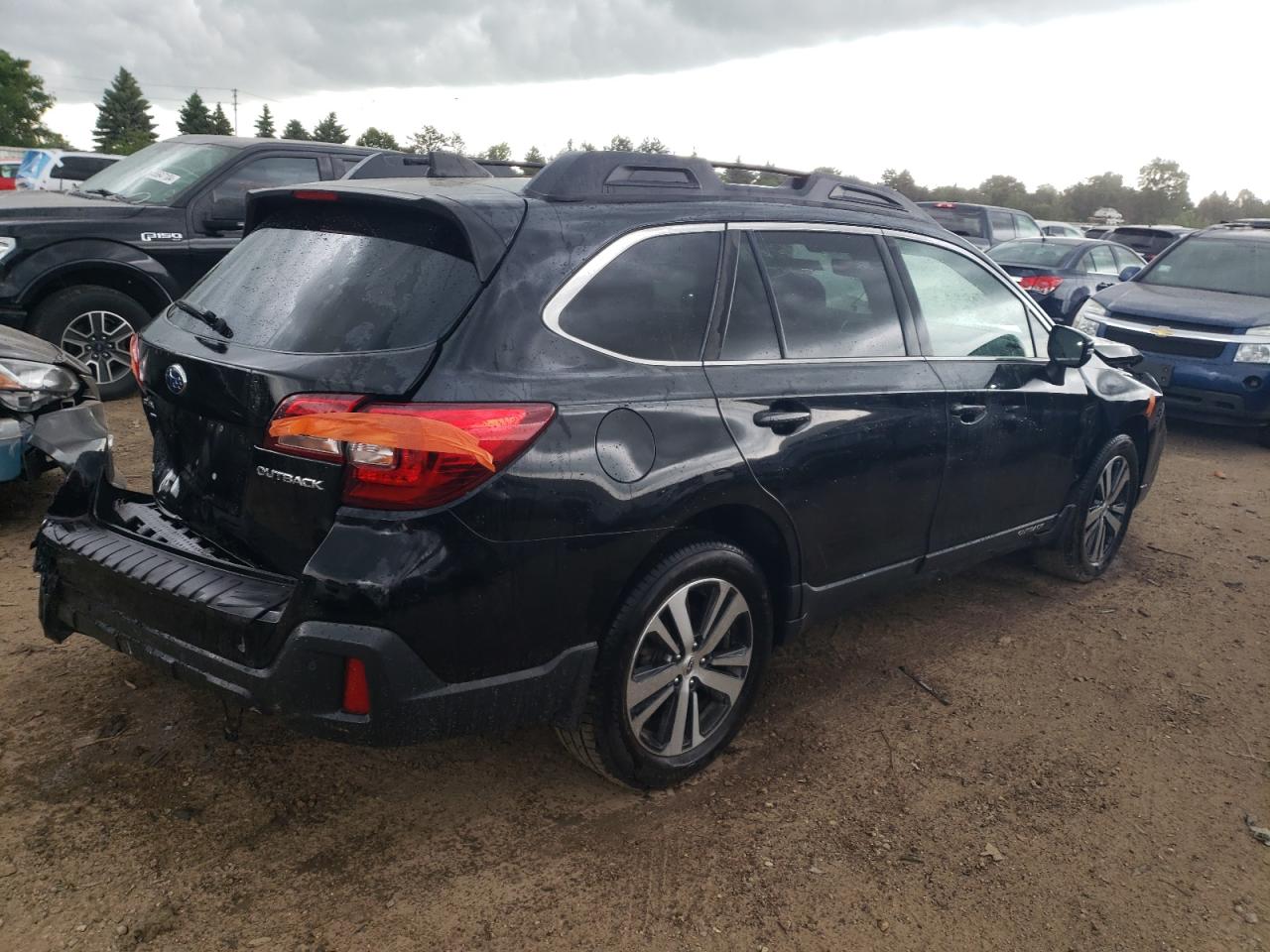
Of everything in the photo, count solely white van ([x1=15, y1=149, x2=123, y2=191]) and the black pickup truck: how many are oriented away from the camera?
0

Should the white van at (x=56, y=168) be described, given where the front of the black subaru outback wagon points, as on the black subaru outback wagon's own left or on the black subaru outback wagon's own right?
on the black subaru outback wagon's own left

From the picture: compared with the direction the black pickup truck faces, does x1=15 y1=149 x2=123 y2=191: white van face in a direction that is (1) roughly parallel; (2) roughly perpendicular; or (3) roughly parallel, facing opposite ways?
roughly parallel

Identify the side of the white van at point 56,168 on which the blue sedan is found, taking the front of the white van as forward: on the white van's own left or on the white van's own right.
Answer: on the white van's own left

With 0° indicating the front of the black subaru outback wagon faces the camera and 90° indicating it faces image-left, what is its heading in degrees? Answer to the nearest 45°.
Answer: approximately 225°

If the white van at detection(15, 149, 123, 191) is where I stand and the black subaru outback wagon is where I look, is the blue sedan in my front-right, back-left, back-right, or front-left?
front-left

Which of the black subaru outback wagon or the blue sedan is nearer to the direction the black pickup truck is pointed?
the black subaru outback wagon

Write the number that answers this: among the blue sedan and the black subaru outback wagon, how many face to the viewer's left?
0

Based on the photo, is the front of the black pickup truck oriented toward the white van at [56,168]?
no

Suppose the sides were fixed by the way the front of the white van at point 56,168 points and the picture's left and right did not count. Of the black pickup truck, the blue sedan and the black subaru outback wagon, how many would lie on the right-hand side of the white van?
0

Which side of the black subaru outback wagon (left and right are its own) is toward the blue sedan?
front

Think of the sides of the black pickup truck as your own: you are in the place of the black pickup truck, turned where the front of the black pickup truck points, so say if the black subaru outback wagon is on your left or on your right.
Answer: on your left
